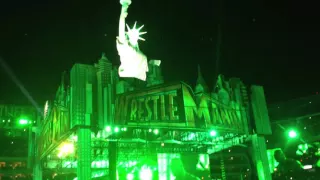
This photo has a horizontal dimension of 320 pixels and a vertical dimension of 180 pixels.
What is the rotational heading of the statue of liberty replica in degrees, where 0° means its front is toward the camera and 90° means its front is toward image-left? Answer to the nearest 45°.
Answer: approximately 315°
